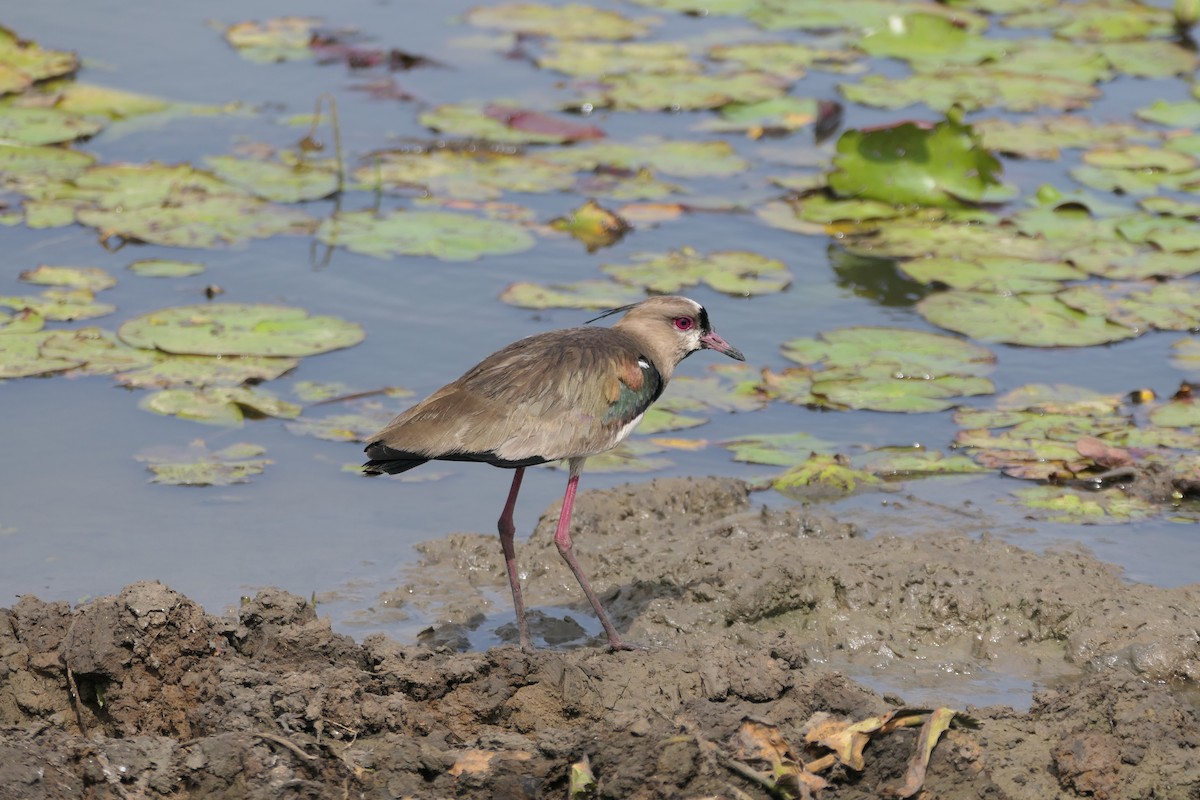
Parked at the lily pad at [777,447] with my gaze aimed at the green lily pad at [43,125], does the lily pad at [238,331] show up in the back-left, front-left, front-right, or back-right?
front-left

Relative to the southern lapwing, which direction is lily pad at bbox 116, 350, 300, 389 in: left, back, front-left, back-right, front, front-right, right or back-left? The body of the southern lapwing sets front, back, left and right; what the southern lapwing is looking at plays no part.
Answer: back-left

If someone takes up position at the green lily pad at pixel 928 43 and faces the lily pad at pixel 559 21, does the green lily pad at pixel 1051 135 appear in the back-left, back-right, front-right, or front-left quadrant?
back-left

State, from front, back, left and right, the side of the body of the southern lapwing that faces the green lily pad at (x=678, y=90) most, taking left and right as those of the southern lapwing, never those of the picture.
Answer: left

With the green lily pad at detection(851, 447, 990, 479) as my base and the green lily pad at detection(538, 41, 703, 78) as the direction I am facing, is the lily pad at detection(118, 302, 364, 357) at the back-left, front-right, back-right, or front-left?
front-left

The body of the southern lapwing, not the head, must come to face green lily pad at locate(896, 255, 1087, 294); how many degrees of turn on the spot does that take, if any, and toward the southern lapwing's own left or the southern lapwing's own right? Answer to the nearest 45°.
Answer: approximately 45° to the southern lapwing's own left

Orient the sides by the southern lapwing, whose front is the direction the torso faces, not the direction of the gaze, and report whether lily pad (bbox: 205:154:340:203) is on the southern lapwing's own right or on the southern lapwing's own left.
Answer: on the southern lapwing's own left

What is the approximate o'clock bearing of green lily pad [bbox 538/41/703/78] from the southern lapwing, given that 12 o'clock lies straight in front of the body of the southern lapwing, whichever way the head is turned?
The green lily pad is roughly at 9 o'clock from the southern lapwing.

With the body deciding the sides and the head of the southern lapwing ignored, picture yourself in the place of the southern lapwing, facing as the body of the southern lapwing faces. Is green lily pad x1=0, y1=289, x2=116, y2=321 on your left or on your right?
on your left

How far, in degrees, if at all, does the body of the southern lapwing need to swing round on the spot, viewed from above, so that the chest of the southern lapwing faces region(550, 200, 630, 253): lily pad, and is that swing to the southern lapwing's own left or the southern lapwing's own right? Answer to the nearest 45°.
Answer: approximately 90° to the southern lapwing's own left

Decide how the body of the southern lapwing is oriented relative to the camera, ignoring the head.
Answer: to the viewer's right

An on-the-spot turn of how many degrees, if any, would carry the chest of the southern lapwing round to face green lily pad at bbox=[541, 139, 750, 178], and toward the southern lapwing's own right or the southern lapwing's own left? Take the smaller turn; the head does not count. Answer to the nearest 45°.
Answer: approximately 90° to the southern lapwing's own left

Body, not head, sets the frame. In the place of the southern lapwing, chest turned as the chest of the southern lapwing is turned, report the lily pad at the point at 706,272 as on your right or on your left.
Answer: on your left

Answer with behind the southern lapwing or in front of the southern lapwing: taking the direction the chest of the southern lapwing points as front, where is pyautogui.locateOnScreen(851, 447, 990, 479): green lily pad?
in front

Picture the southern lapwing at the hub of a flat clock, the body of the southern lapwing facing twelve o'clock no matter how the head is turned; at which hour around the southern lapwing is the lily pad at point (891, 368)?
The lily pad is roughly at 10 o'clock from the southern lapwing.
